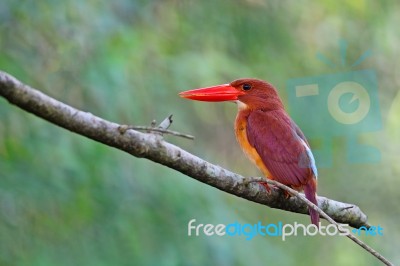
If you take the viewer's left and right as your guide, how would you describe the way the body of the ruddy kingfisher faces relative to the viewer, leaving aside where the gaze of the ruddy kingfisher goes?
facing to the left of the viewer
